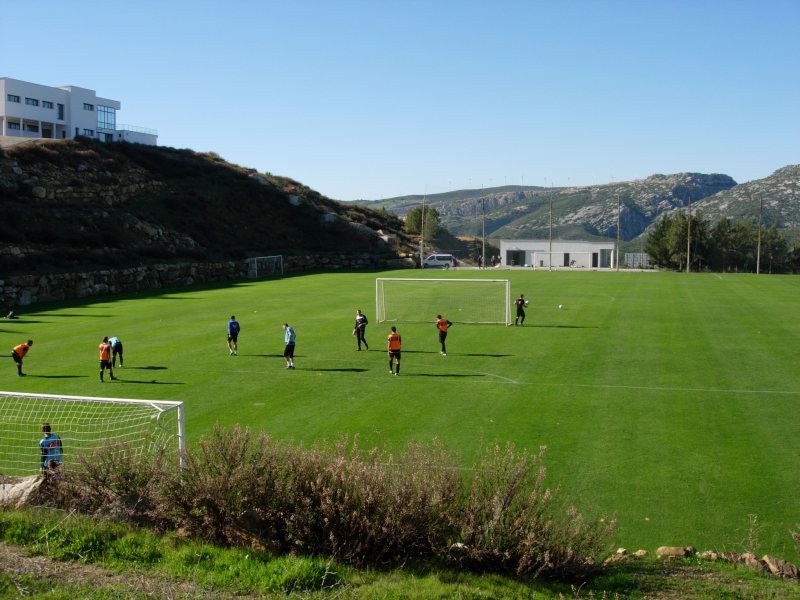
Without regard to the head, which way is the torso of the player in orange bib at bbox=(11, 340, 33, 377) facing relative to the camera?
to the viewer's right

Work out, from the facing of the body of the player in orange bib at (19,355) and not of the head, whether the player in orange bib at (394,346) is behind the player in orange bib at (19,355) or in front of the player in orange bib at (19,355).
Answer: in front

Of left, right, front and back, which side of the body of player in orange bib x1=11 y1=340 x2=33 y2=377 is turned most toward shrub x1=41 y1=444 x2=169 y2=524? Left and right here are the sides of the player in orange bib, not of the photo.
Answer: right

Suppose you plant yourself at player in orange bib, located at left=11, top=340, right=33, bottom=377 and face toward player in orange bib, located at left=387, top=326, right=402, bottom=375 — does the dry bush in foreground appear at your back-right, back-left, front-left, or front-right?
front-right

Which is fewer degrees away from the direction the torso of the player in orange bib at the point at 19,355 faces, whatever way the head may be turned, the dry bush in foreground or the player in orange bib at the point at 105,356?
the player in orange bib
